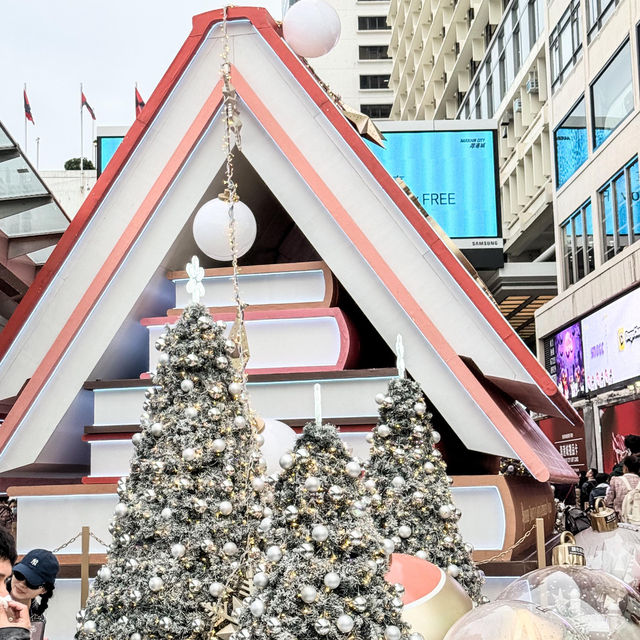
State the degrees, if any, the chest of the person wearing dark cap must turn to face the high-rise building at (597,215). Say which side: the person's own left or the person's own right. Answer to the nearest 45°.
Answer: approximately 180°

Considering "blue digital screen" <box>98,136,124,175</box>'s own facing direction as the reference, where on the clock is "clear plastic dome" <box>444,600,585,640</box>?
The clear plastic dome is roughly at 12 o'clock from the blue digital screen.

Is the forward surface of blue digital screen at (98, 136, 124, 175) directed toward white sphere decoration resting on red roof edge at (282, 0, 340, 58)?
yes

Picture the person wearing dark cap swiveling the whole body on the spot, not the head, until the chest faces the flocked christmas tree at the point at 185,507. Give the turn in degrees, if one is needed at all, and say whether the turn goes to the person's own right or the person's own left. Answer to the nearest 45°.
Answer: approximately 135° to the person's own left

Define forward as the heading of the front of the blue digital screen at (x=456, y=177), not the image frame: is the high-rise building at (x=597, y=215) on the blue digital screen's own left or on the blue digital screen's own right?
on the blue digital screen's own left

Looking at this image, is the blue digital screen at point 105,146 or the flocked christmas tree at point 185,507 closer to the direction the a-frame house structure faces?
the flocked christmas tree

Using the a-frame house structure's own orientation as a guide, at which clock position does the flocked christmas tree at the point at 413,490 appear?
The flocked christmas tree is roughly at 11 o'clock from the a-frame house structure.

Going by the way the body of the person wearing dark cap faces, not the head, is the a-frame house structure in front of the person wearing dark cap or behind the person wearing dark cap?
behind

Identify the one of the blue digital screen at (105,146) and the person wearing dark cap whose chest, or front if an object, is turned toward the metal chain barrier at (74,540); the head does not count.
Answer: the blue digital screen

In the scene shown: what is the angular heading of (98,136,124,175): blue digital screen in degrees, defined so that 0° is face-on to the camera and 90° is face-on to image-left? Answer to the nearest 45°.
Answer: approximately 0°
